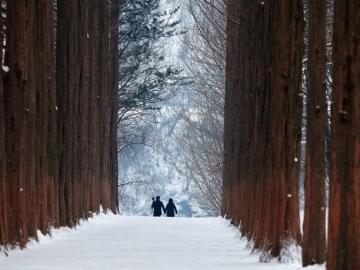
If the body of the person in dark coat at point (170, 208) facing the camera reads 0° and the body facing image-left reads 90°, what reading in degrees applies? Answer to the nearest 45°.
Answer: approximately 180°

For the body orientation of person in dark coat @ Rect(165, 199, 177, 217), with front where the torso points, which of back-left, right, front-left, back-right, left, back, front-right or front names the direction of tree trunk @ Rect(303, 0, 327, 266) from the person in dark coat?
back

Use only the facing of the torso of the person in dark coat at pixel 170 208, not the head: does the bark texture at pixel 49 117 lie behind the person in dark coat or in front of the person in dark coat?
behind

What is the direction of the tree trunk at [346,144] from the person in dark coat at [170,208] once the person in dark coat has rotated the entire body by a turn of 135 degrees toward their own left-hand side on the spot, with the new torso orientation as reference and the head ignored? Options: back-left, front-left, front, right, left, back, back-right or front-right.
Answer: front-left

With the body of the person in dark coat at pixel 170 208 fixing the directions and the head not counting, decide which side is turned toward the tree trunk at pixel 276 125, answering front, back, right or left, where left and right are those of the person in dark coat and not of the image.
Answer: back
